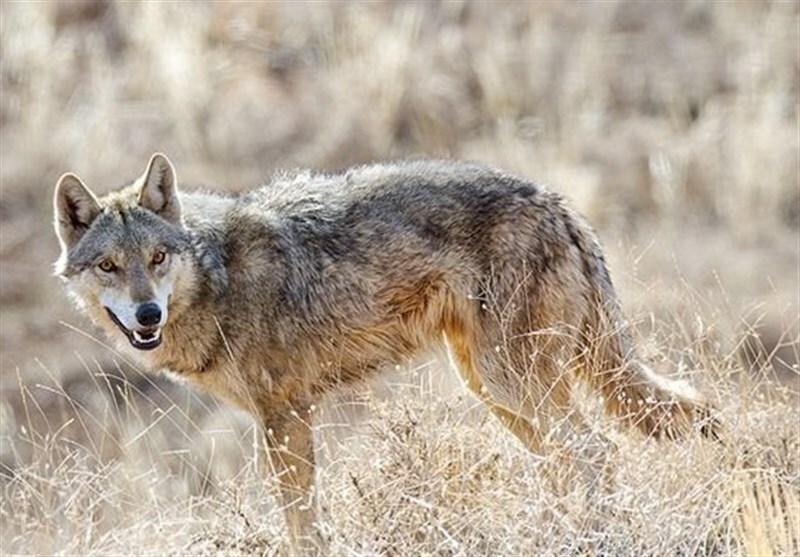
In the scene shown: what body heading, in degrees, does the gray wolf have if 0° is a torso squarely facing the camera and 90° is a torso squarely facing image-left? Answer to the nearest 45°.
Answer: approximately 90°
